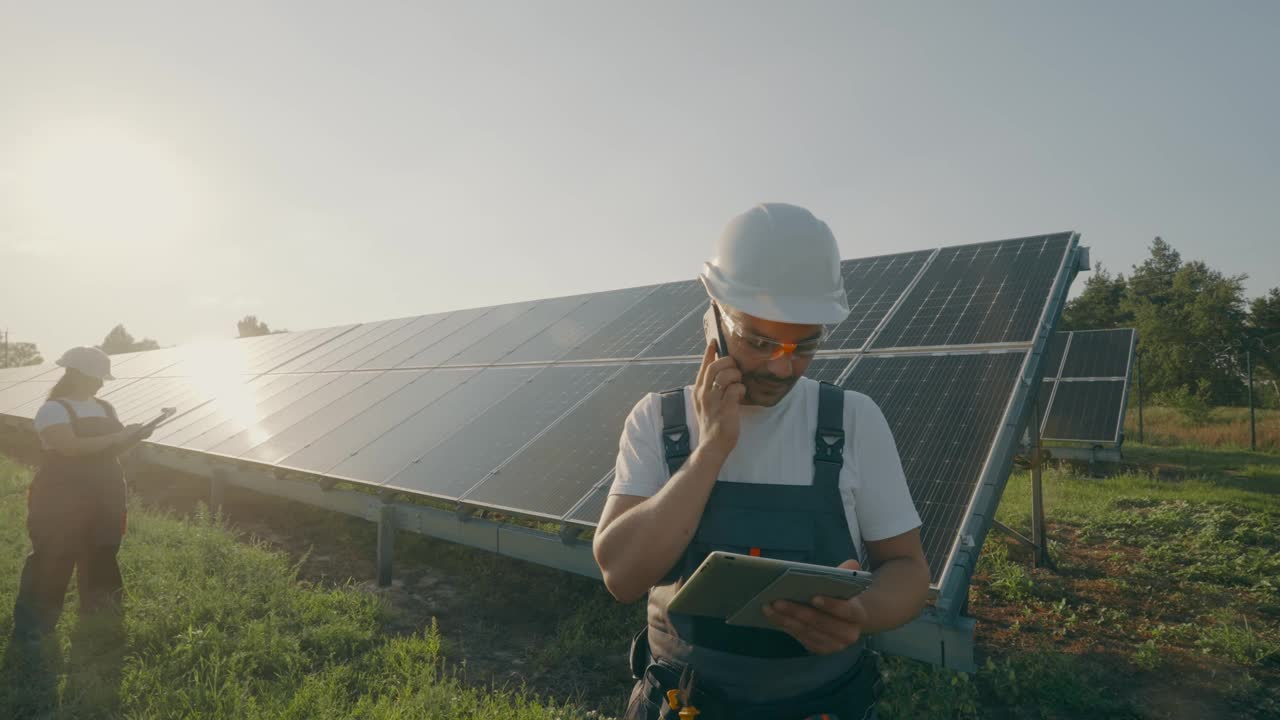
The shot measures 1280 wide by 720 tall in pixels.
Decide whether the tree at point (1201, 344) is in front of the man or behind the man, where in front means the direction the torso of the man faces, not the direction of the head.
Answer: behind

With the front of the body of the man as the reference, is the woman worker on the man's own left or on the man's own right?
on the man's own right

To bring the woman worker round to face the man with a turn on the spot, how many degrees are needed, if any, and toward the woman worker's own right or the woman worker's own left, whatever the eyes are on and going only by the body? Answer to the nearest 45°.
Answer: approximately 45° to the woman worker's own right

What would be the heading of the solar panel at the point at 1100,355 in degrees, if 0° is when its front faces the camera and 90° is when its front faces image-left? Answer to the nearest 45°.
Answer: approximately 0°

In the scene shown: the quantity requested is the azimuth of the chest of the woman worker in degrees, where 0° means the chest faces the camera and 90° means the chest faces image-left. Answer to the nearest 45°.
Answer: approximately 315°

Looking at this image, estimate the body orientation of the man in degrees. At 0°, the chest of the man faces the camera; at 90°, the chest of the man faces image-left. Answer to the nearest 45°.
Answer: approximately 0°

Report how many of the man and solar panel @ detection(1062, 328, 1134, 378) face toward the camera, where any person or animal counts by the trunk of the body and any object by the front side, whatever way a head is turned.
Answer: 2

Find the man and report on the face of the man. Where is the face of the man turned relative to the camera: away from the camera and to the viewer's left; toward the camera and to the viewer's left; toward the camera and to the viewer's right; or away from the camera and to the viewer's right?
toward the camera and to the viewer's right

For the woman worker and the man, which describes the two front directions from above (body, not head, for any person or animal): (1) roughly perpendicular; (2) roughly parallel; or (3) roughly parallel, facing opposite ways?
roughly perpendicular
